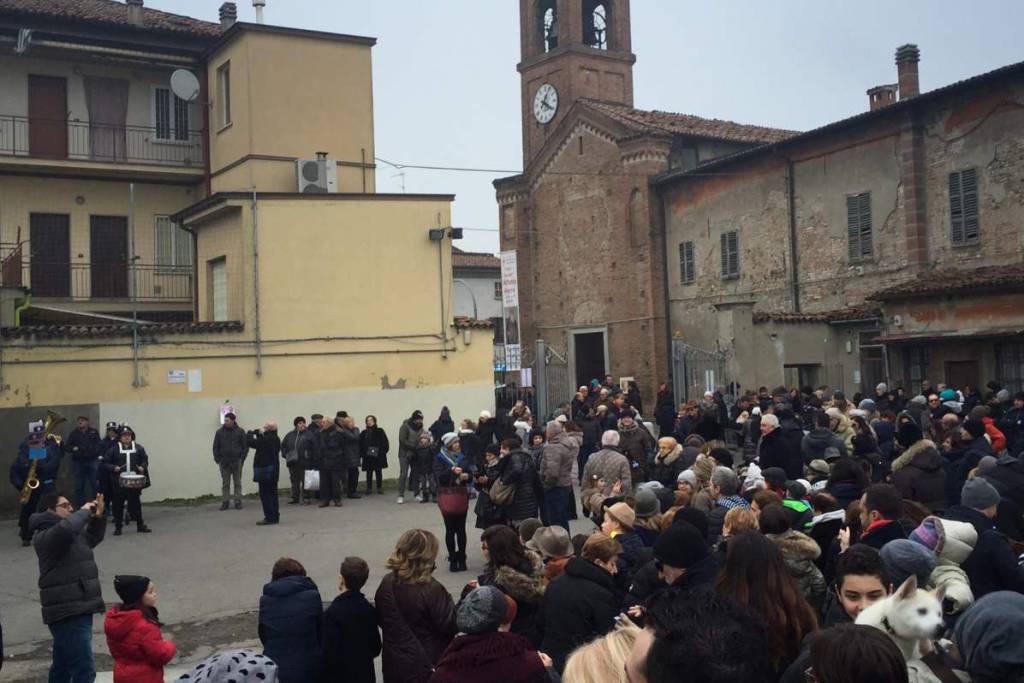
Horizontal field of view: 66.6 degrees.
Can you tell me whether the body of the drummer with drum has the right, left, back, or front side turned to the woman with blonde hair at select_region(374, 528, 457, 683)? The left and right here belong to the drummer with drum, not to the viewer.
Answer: front

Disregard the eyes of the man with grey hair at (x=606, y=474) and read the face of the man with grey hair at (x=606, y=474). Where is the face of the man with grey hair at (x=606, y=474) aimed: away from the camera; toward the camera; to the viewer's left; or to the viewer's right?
away from the camera

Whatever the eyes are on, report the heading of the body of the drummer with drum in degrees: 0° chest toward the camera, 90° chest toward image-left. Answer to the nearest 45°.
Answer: approximately 0°

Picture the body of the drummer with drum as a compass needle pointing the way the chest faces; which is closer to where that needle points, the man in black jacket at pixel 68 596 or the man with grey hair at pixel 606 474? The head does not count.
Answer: the man in black jacket

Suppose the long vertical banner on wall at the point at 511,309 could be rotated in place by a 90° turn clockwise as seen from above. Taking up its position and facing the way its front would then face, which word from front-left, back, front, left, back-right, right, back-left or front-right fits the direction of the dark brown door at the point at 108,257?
front-left

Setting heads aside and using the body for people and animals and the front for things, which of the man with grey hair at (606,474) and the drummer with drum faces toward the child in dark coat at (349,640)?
the drummer with drum

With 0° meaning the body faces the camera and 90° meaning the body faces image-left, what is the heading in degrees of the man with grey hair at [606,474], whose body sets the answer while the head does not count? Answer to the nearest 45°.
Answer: approximately 180°

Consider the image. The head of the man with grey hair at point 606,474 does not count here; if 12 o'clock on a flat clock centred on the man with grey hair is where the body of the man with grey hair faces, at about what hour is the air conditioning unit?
The air conditioning unit is roughly at 11 o'clock from the man with grey hair.

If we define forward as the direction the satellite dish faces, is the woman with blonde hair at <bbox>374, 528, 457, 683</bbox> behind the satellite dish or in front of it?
in front

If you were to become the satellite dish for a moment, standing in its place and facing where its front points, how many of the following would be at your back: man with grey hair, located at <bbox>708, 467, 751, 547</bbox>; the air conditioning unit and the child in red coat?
0

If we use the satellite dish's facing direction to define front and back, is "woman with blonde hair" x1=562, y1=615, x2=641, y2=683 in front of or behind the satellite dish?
in front

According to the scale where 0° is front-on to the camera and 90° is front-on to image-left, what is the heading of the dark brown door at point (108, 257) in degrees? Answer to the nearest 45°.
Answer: approximately 0°

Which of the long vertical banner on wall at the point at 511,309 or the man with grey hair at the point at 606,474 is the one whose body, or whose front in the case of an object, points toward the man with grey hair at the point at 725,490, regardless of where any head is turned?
the long vertical banner on wall

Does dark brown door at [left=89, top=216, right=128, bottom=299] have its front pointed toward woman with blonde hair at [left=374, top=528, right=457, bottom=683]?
yes
